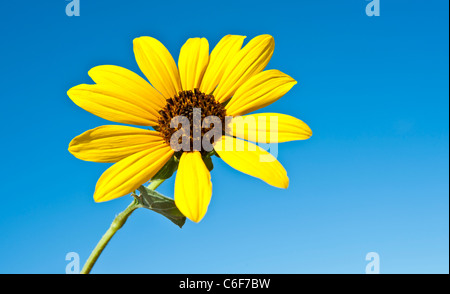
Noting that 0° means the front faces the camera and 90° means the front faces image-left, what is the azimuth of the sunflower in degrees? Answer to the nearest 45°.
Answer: approximately 0°
